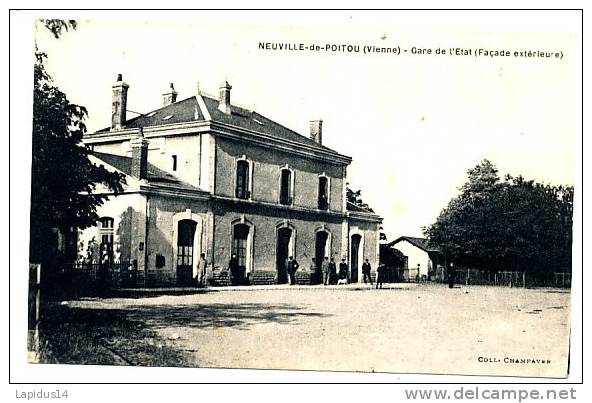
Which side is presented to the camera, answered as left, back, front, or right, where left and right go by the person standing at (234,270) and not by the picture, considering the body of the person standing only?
front

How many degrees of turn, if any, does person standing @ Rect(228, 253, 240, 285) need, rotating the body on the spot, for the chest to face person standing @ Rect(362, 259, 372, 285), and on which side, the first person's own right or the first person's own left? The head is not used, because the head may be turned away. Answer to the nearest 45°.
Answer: approximately 135° to the first person's own left

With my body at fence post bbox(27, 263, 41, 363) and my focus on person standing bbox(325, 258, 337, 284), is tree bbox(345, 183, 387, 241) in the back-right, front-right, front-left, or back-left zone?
front-right

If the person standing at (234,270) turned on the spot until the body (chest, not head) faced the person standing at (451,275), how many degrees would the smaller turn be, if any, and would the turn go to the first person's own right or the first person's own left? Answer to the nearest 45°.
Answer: approximately 90° to the first person's own left
